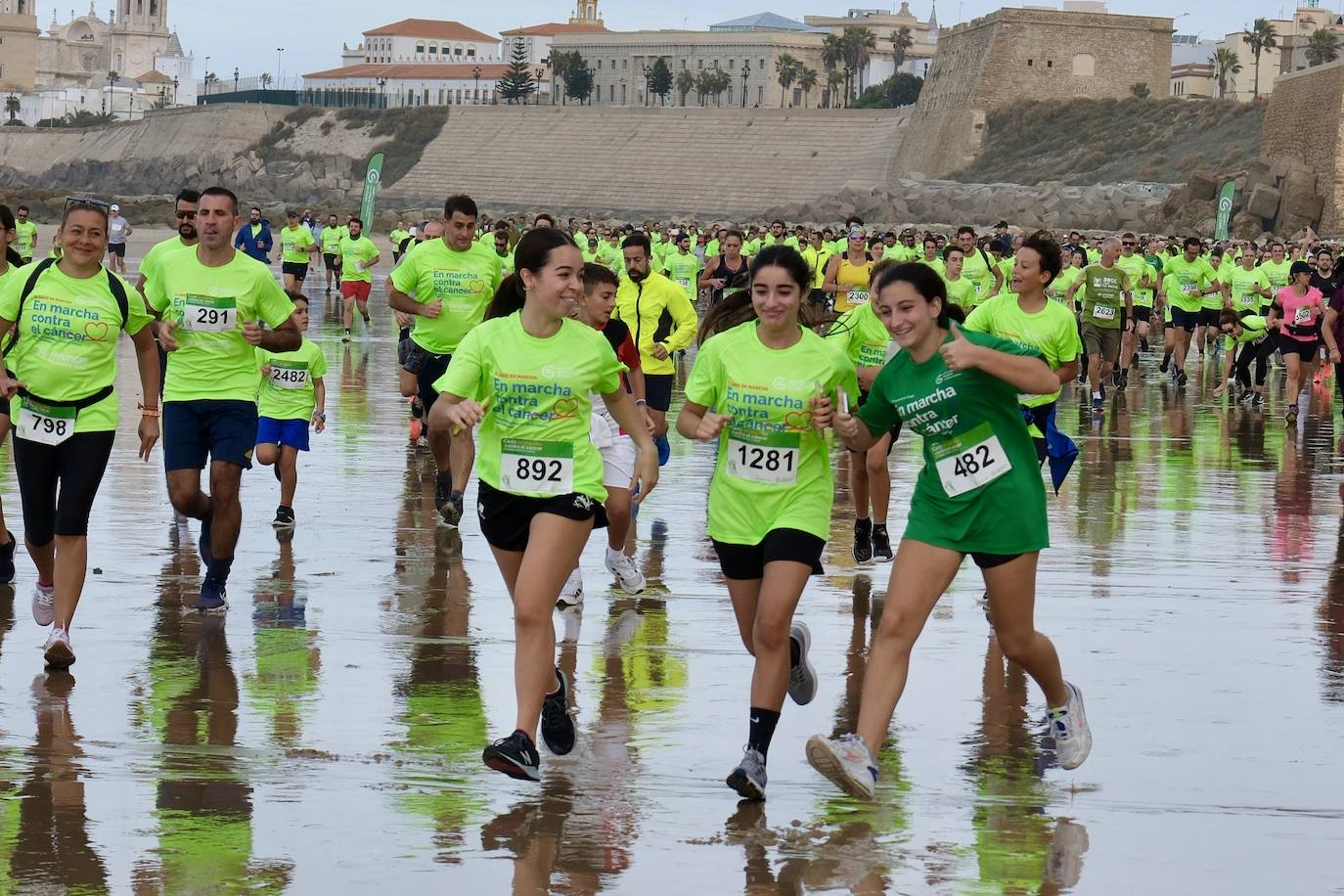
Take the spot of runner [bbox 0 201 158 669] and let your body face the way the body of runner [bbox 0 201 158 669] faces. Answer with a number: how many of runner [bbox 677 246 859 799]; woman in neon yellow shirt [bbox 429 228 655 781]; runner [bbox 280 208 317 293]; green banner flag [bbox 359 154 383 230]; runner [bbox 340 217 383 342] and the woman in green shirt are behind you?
3

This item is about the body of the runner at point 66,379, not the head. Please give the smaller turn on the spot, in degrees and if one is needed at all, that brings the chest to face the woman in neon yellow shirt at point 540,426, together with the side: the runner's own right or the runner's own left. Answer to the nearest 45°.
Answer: approximately 45° to the runner's own left

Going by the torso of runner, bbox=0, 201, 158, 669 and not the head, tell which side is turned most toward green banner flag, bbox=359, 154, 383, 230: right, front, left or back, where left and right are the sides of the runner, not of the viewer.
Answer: back

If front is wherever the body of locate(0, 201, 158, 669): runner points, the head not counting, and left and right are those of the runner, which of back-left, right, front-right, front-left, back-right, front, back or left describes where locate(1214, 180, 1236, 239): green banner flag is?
back-left

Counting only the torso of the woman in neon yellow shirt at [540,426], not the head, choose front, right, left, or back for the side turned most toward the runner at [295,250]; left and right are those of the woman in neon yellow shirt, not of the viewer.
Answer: back

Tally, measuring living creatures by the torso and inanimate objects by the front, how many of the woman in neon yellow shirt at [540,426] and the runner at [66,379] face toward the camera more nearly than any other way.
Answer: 2

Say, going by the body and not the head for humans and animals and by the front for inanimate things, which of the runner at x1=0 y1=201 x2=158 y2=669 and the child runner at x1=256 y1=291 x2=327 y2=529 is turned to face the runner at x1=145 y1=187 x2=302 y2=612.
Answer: the child runner

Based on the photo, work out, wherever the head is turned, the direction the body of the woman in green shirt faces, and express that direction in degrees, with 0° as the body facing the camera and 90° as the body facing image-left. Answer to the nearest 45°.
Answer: approximately 45°

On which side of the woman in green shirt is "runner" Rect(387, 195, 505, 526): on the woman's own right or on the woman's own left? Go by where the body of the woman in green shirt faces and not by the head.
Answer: on the woman's own right
